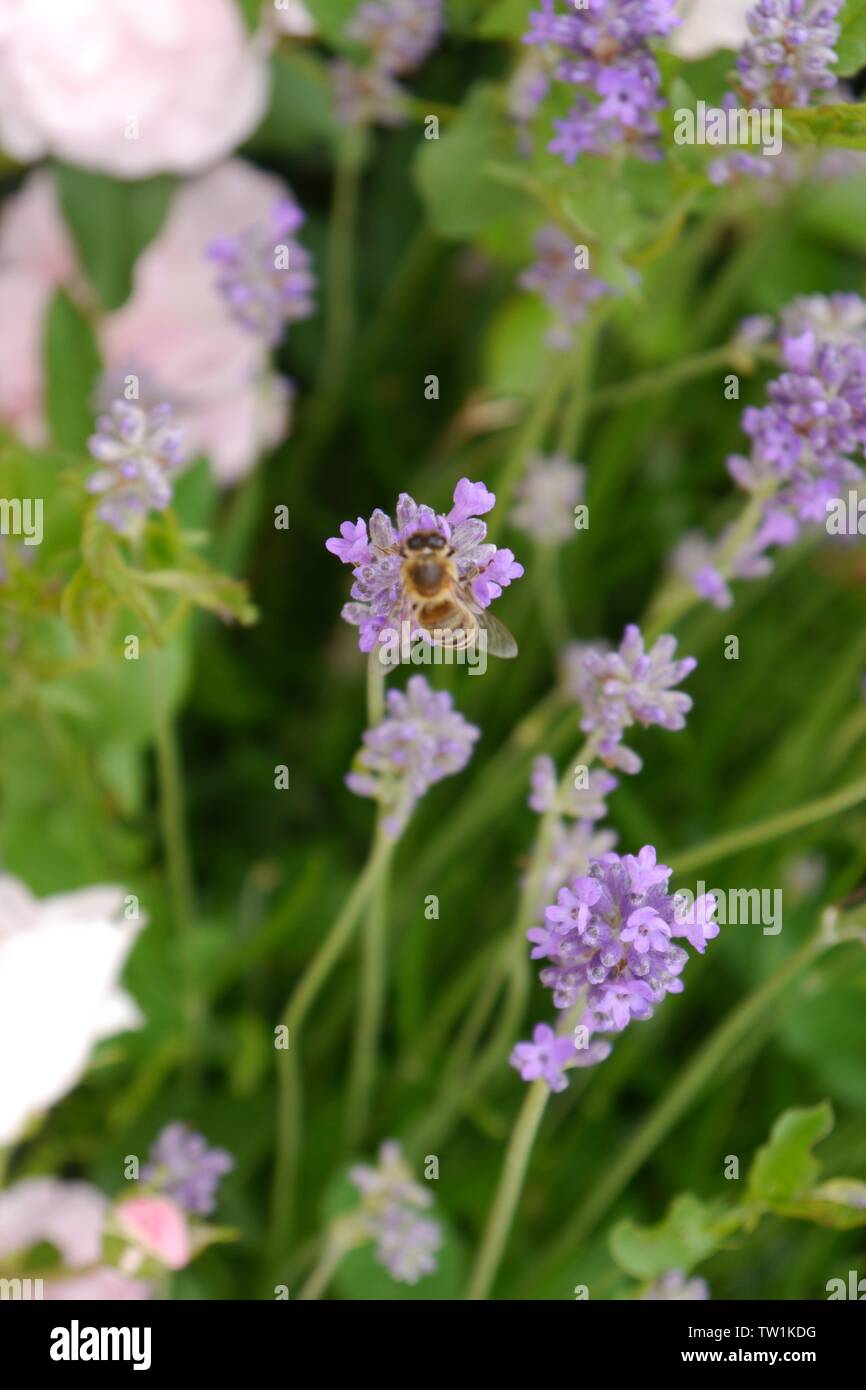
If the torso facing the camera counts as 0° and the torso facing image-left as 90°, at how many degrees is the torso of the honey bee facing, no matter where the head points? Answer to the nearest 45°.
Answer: approximately 180°
